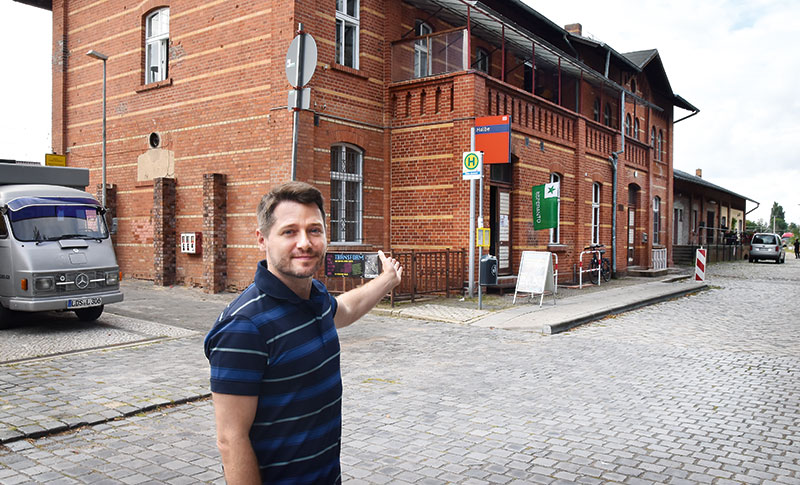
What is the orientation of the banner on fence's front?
toward the camera

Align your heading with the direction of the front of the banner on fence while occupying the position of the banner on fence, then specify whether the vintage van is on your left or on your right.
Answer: on your right

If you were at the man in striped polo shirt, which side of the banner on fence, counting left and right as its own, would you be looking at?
front

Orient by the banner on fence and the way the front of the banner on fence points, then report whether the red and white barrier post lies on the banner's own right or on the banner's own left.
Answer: on the banner's own left

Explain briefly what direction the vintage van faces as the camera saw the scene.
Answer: facing the viewer and to the right of the viewer

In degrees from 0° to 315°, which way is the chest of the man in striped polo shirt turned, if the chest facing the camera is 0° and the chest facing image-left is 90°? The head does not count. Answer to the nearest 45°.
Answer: approximately 315°

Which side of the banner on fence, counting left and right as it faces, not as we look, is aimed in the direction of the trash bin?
left

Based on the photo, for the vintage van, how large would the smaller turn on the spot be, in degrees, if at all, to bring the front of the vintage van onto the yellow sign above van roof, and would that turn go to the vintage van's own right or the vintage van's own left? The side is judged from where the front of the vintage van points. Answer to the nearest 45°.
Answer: approximately 135° to the vintage van's own left

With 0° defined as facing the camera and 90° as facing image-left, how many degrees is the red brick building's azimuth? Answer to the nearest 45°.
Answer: approximately 315°

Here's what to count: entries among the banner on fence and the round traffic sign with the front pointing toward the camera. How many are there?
1

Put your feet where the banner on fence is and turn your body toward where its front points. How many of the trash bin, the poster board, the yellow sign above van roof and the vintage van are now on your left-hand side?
2
